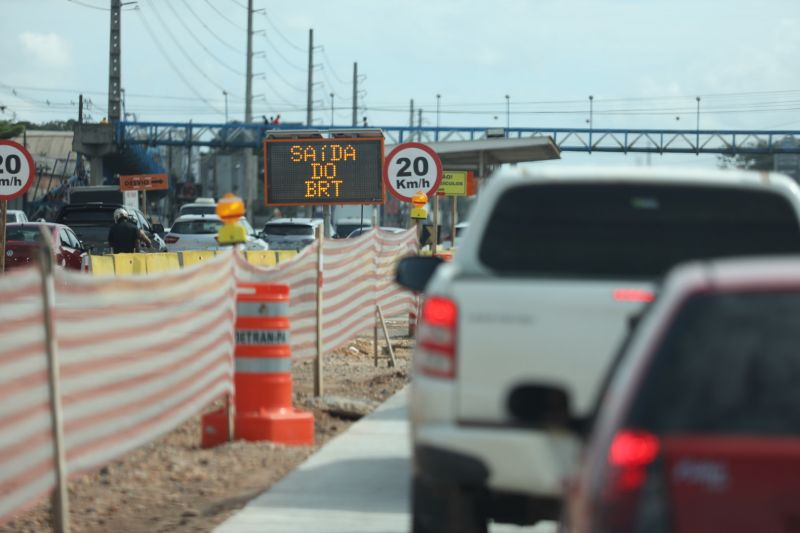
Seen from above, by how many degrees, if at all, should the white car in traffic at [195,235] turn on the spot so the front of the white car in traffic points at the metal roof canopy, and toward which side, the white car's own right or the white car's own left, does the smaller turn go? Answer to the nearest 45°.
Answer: approximately 90° to the white car's own right

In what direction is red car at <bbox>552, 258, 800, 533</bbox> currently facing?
away from the camera

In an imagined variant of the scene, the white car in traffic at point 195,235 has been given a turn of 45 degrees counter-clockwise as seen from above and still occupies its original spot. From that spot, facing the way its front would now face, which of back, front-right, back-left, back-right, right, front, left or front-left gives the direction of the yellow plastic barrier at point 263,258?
back

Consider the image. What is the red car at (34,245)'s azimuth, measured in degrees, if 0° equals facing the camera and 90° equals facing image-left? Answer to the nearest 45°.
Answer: approximately 225°

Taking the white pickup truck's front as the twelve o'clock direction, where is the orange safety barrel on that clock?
The orange safety barrel is roughly at 11 o'clock from the white pickup truck.

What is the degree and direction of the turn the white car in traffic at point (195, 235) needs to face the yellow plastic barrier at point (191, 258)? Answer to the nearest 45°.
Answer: approximately 135° to its right

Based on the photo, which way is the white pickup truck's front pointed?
away from the camera

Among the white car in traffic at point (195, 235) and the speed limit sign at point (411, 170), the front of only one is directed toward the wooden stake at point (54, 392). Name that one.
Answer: the speed limit sign

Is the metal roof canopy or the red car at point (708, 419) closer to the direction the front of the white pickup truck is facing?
the metal roof canopy
